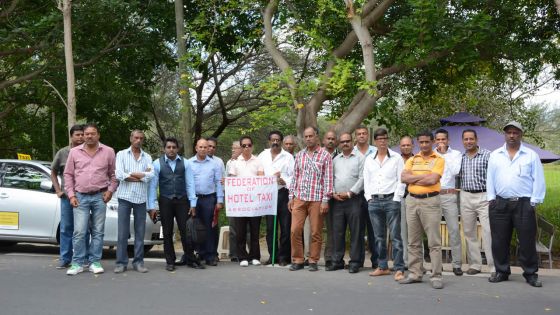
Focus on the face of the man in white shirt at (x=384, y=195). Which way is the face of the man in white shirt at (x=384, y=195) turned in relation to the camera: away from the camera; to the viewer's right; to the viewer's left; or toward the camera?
toward the camera

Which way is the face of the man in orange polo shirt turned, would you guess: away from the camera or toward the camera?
toward the camera

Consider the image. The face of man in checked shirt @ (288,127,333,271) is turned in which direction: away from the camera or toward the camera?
toward the camera

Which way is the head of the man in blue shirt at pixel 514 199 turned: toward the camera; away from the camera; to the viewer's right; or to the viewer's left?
toward the camera

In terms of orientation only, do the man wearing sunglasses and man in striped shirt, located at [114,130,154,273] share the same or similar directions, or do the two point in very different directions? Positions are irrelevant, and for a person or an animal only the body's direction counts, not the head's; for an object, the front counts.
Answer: same or similar directions

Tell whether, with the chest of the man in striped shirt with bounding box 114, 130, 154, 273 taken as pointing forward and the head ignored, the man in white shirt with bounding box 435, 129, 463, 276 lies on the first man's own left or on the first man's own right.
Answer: on the first man's own left

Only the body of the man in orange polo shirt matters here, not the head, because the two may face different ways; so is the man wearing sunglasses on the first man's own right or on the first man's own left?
on the first man's own right

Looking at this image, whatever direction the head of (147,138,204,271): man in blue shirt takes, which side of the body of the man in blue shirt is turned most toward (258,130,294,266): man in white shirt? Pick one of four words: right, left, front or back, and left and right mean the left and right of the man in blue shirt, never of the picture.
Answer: left

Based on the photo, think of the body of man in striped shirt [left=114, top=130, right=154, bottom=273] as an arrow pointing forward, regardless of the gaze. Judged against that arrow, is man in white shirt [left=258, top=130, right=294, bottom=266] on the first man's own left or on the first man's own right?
on the first man's own left

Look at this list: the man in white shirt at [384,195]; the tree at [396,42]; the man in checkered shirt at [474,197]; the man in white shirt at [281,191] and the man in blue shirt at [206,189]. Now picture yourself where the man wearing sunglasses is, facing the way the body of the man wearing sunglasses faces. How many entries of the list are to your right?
1

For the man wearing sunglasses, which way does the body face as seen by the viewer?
toward the camera

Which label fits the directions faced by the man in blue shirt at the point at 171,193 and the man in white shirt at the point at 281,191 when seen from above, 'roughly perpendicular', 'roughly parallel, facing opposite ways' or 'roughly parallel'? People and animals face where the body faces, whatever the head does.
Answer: roughly parallel

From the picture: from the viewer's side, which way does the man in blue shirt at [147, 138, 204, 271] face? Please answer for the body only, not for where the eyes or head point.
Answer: toward the camera
